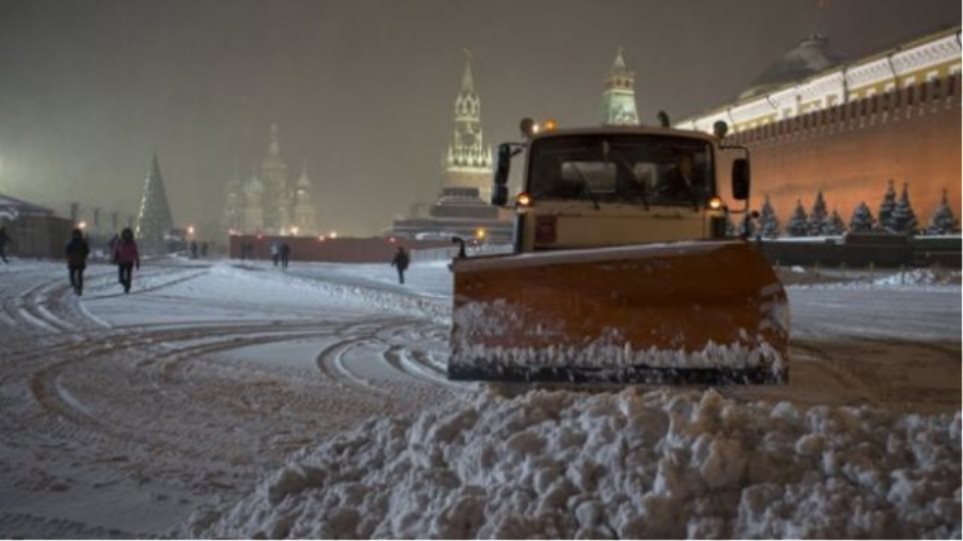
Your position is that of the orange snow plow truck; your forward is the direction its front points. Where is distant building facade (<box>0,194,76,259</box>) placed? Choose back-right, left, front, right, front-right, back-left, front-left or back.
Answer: back-right

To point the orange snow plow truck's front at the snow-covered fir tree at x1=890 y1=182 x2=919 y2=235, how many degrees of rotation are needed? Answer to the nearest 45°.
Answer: approximately 180°

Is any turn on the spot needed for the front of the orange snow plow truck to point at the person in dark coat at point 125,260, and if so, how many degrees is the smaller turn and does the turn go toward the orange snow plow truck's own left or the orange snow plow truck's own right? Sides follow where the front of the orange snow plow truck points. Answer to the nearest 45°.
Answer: approximately 135° to the orange snow plow truck's own right

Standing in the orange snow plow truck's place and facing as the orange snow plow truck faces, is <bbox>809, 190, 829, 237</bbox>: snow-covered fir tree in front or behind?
behind

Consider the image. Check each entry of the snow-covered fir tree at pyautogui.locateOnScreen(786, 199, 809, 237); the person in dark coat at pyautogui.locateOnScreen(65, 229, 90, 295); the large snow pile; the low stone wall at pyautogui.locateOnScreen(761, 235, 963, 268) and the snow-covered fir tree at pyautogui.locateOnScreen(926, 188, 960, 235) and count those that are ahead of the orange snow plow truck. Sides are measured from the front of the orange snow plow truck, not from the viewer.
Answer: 1

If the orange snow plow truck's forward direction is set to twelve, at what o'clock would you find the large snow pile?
The large snow pile is roughly at 12 o'clock from the orange snow plow truck.

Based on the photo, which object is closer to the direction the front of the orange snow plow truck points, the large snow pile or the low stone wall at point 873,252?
the large snow pile

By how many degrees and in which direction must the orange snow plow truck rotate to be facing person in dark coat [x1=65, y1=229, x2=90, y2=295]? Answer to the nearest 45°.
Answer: approximately 135° to its right

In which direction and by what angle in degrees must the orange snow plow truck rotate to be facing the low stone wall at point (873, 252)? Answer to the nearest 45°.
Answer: approximately 180°

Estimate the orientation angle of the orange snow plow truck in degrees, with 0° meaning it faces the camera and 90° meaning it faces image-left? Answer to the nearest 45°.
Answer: approximately 0°

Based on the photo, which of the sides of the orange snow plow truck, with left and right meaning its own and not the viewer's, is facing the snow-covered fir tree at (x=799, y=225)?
back

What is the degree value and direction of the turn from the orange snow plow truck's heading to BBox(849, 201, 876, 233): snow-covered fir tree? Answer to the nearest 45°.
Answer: approximately 180°

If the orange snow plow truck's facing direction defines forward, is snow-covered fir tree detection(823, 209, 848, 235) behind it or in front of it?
behind
